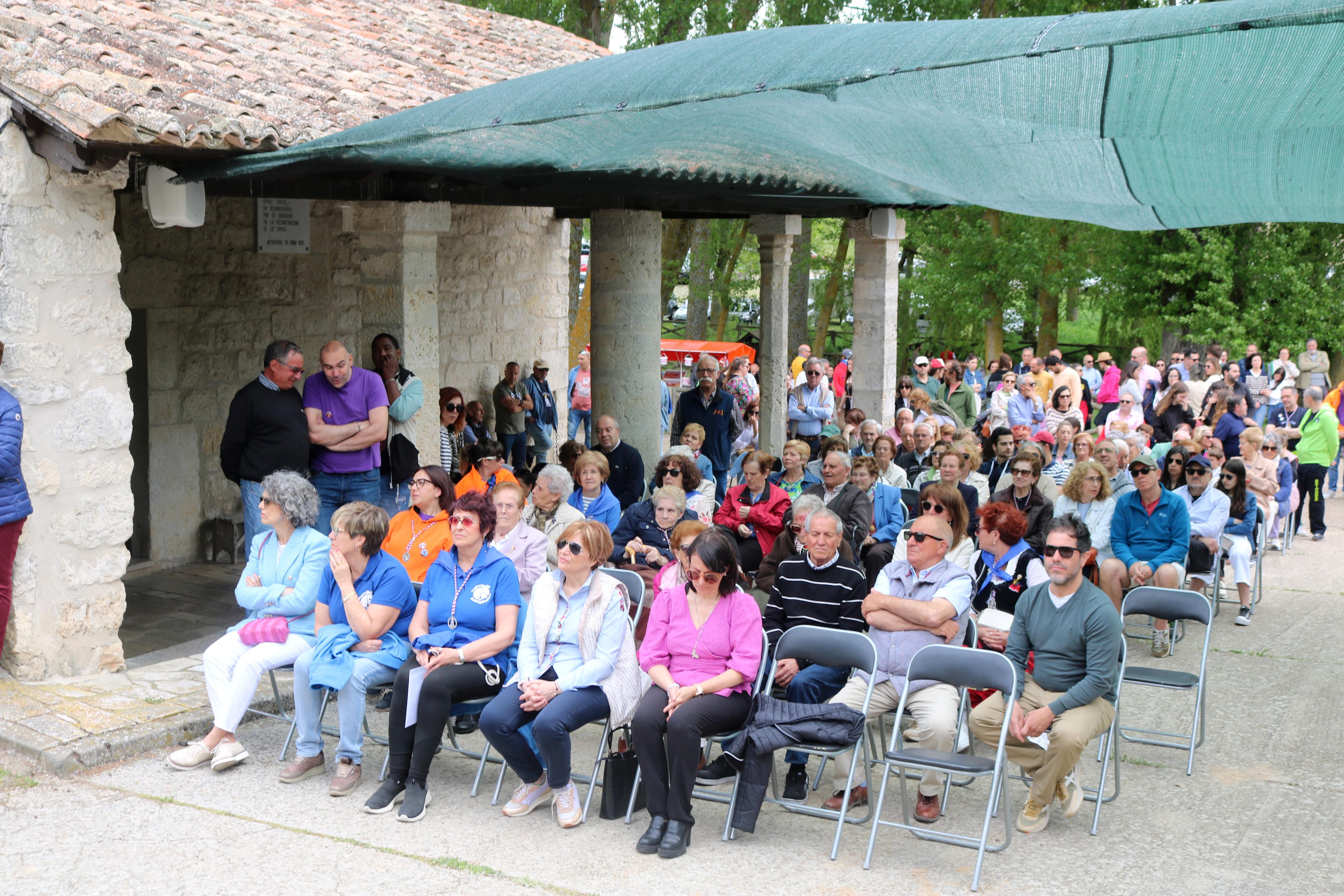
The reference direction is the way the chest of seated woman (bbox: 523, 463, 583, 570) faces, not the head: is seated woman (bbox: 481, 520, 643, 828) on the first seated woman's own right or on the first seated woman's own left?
on the first seated woman's own left

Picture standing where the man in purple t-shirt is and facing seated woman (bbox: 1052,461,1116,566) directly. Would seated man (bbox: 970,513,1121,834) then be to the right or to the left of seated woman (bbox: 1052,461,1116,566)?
right

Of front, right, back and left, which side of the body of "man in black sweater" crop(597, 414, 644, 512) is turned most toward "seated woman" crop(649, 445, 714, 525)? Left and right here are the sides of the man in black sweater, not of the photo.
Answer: left

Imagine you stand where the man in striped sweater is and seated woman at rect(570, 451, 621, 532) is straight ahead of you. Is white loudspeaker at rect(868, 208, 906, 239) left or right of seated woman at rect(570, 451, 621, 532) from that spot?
right

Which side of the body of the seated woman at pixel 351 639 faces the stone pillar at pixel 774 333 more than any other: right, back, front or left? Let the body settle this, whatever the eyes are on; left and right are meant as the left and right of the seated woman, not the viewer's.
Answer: back

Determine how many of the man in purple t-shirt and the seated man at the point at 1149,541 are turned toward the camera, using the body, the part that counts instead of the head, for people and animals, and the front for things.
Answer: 2

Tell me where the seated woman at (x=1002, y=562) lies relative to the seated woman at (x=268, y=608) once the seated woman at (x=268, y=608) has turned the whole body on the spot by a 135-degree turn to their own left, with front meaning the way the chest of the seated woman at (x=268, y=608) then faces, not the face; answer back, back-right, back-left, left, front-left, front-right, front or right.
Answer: front

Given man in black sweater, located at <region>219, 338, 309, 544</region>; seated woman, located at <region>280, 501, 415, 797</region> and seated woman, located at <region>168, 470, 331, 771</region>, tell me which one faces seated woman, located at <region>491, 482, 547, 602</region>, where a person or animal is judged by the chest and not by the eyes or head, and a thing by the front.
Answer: the man in black sweater
